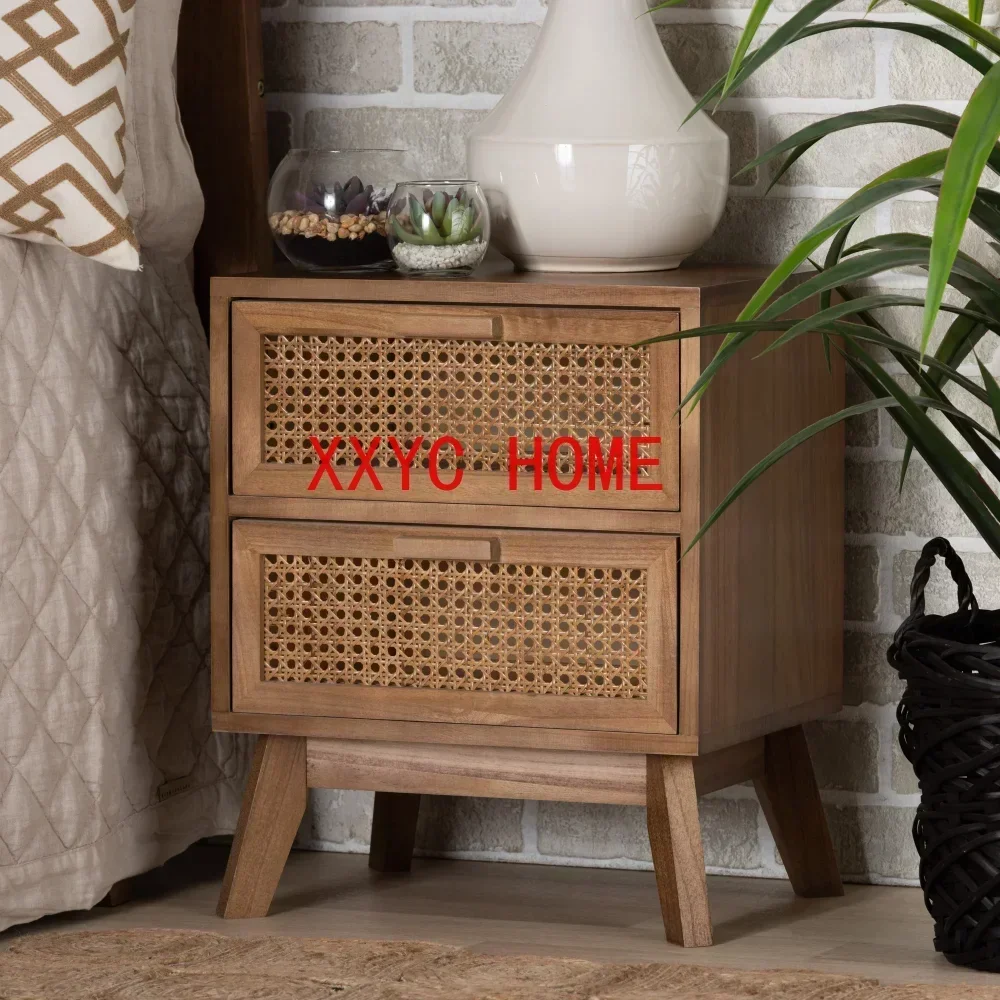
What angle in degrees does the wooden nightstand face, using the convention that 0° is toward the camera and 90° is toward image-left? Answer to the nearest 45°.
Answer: approximately 45°

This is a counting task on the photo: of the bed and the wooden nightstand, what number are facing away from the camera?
0

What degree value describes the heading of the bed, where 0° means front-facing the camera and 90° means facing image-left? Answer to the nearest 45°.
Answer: approximately 45°

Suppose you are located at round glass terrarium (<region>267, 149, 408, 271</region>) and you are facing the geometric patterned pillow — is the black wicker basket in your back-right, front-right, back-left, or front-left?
back-left

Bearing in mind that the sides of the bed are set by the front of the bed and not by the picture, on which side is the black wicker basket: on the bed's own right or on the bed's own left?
on the bed's own left
